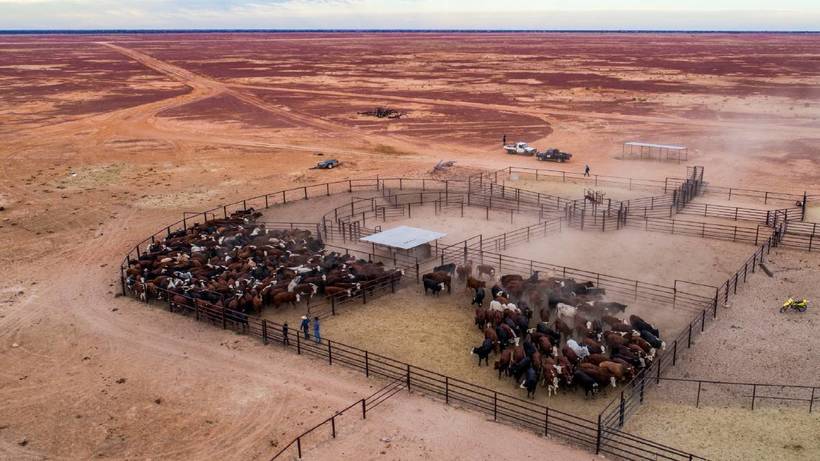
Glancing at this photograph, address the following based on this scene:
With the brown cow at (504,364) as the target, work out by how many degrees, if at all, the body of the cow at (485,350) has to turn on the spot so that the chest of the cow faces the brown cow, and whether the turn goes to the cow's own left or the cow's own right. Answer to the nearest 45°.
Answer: approximately 90° to the cow's own left

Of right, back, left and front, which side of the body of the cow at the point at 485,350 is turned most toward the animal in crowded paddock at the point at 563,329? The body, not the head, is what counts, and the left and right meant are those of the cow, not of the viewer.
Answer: back

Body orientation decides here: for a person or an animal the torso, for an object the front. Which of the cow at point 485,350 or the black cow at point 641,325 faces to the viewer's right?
the black cow

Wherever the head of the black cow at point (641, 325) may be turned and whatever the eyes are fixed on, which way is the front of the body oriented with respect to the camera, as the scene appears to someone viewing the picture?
to the viewer's right

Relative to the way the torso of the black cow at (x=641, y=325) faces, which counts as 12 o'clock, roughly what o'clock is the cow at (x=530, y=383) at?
The cow is roughly at 4 o'clock from the black cow.

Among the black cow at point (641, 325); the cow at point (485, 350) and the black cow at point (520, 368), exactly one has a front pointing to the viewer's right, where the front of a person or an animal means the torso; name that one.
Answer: the black cow at point (641, 325)

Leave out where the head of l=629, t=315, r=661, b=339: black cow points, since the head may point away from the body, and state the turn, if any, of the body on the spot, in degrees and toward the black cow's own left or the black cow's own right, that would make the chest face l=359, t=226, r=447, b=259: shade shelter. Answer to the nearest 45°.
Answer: approximately 135° to the black cow's own left

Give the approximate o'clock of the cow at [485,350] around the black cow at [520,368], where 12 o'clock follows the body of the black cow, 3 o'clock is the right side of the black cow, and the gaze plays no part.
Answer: The cow is roughly at 3 o'clock from the black cow.

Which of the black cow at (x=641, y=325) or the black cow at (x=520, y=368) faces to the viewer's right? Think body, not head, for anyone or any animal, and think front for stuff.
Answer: the black cow at (x=641, y=325)
